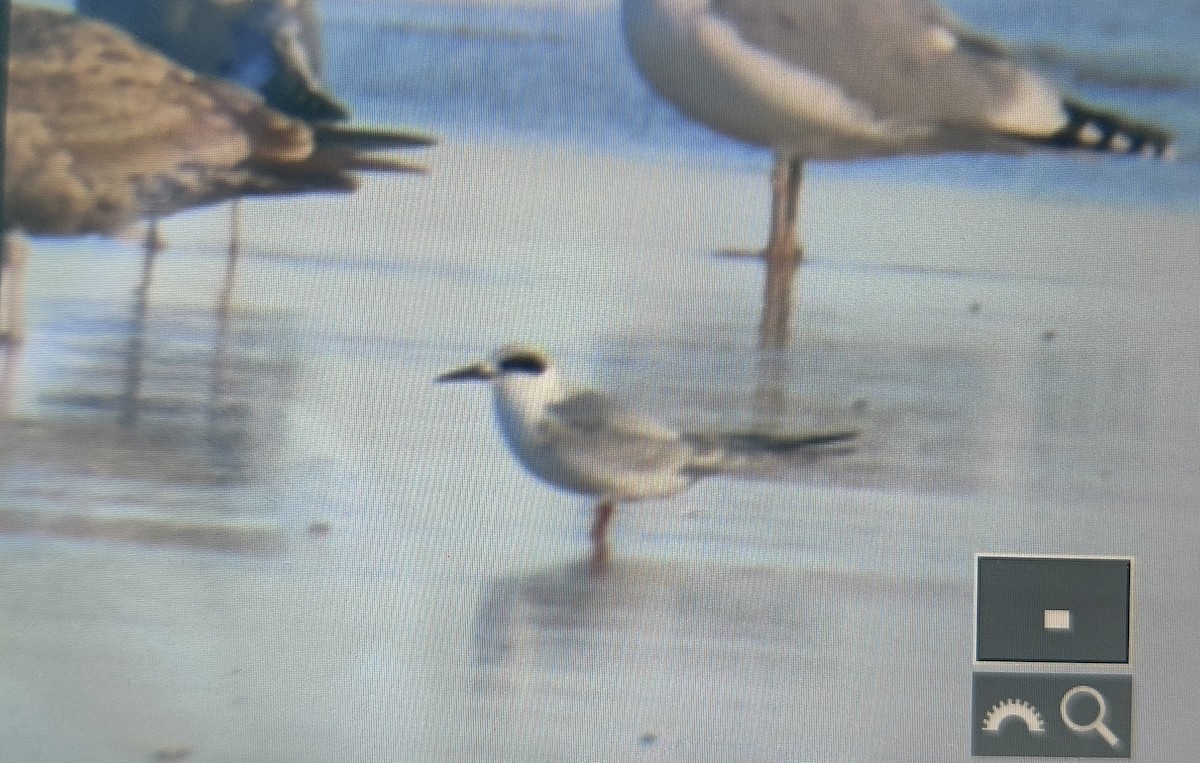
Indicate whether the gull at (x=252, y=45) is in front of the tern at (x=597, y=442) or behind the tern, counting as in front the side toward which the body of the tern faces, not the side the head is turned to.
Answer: in front

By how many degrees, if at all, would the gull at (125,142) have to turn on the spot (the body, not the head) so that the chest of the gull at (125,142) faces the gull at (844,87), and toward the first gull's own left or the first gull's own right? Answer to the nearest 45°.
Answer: approximately 180°

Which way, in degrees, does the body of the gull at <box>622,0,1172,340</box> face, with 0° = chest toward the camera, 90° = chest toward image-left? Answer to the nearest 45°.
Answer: approximately 90°

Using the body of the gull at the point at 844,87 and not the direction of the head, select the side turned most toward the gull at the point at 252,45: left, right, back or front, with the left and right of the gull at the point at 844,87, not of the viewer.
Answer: front

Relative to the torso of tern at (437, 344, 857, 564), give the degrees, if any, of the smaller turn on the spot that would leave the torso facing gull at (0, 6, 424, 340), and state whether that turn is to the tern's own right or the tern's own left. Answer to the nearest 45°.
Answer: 0° — it already faces it

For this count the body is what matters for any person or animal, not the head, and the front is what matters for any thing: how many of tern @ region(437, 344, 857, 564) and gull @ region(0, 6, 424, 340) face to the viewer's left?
2

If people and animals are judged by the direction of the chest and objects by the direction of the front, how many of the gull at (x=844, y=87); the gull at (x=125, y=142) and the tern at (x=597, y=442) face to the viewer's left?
3

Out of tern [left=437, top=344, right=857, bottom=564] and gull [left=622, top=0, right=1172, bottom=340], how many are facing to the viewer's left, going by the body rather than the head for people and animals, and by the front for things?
2

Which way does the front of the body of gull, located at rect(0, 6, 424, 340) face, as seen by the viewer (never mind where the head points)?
to the viewer's left

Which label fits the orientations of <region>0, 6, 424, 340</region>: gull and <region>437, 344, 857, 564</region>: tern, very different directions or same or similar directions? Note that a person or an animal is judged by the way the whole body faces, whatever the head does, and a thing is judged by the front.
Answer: same or similar directions

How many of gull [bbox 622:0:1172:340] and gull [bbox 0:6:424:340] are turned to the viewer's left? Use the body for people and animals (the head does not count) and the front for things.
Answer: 2

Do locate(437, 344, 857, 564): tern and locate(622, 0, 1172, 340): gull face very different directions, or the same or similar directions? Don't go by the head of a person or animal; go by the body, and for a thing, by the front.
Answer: same or similar directions

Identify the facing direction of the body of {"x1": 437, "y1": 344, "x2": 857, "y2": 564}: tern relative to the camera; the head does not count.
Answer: to the viewer's left

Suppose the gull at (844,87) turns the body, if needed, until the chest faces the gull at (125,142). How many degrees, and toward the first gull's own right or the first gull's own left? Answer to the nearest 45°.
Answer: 0° — it already faces it
